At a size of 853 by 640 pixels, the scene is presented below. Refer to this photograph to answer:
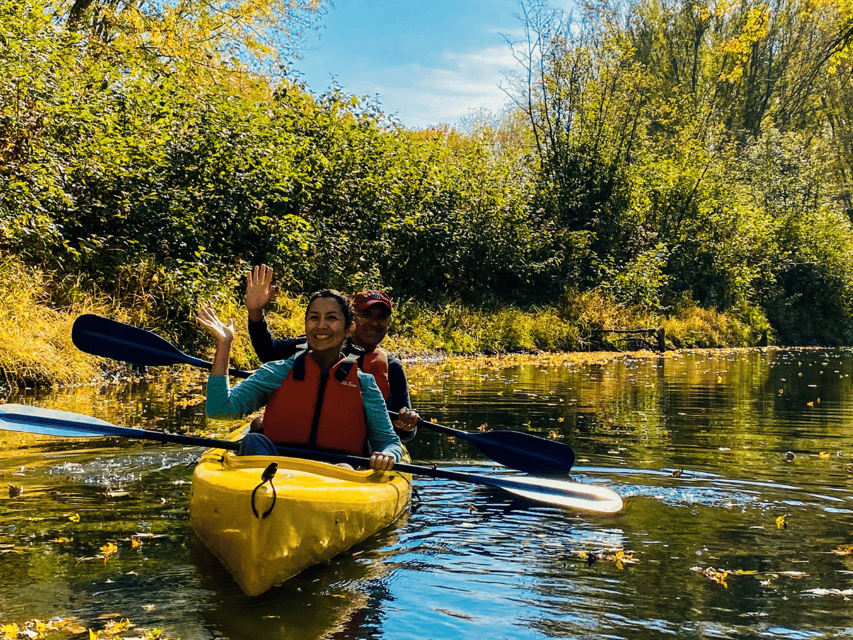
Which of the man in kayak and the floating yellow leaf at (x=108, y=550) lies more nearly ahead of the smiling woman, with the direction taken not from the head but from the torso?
the floating yellow leaf

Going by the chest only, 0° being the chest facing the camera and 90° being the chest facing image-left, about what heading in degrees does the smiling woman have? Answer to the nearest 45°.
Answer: approximately 0°

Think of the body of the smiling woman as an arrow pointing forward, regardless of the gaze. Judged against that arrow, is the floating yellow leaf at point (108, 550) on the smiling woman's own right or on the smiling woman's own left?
on the smiling woman's own right

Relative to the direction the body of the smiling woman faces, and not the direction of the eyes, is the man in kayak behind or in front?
behind
